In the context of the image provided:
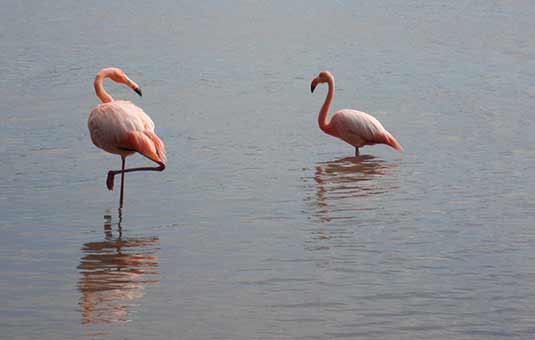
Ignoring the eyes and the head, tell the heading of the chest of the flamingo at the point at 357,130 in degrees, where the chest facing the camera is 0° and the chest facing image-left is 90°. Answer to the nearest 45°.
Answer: approximately 90°

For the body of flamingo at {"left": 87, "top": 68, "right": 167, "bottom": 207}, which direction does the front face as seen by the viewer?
to the viewer's left

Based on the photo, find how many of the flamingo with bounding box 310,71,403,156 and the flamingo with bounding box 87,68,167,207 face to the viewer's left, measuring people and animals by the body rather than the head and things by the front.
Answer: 2

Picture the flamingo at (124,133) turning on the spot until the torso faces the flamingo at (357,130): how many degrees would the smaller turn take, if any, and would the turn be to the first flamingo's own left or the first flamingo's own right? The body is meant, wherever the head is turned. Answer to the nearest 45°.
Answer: approximately 135° to the first flamingo's own right

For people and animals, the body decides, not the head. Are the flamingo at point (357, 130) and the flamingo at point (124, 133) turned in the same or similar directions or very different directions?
same or similar directions

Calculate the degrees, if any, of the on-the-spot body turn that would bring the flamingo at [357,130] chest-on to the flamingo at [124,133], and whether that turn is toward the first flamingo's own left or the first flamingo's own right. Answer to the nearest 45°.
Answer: approximately 45° to the first flamingo's own left
